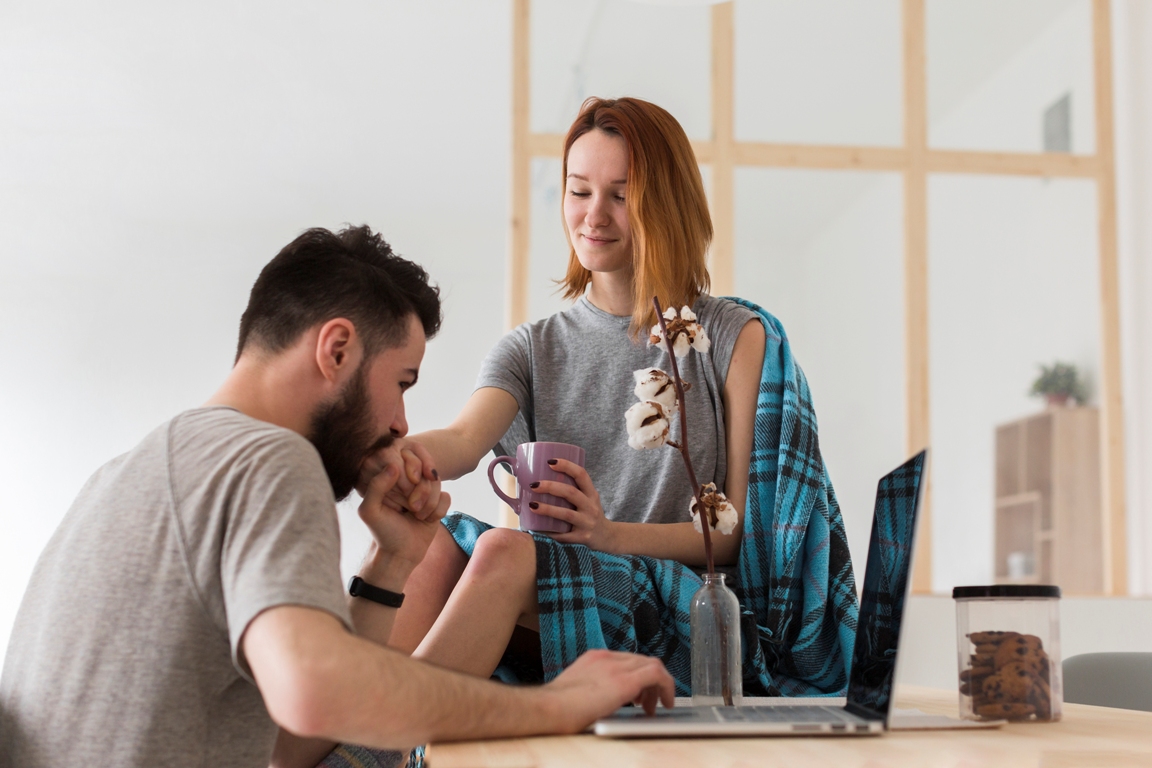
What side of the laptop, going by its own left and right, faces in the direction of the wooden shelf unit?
right

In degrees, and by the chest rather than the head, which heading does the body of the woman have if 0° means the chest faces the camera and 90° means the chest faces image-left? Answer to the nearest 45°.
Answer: approximately 45°

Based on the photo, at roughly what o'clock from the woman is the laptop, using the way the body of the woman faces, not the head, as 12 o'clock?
The laptop is roughly at 10 o'clock from the woman.

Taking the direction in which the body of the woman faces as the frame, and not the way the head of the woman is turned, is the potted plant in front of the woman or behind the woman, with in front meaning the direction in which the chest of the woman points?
behind

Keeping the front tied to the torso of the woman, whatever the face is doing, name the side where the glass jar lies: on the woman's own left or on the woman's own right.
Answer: on the woman's own left

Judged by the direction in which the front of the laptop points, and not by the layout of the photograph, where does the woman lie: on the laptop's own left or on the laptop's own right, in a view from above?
on the laptop's own right

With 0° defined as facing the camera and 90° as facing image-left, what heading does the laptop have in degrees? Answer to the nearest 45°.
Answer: approximately 90°

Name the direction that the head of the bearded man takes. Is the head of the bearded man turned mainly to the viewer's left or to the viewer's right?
to the viewer's right

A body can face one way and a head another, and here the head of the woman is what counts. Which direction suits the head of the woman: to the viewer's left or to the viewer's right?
to the viewer's left

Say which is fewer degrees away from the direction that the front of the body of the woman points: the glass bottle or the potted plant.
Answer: the glass bottle

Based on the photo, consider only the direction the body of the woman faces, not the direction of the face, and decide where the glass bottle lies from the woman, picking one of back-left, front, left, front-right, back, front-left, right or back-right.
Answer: front-left
